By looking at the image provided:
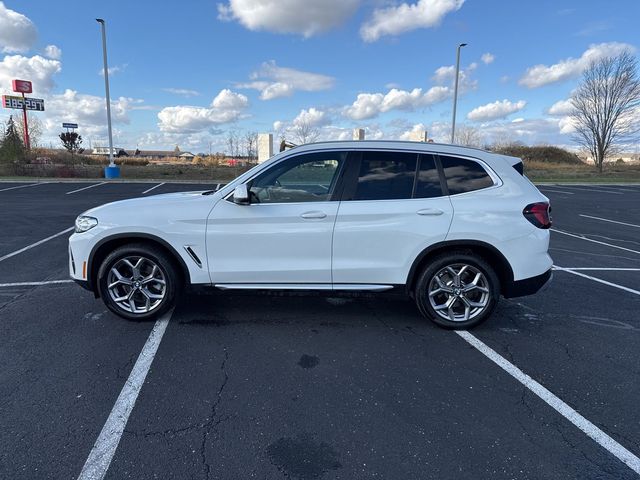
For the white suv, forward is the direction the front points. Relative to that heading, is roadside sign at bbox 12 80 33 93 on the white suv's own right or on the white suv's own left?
on the white suv's own right

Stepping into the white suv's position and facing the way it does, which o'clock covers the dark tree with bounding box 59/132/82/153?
The dark tree is roughly at 2 o'clock from the white suv.

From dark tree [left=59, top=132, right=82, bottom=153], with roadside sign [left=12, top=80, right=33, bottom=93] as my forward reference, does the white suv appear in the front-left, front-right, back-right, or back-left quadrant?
back-left

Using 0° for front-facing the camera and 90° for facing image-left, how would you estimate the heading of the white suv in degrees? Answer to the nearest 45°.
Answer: approximately 90°

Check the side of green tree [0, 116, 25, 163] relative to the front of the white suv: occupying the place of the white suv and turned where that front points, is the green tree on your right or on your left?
on your right

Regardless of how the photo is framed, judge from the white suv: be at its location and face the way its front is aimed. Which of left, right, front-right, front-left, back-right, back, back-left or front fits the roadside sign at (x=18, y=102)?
front-right
